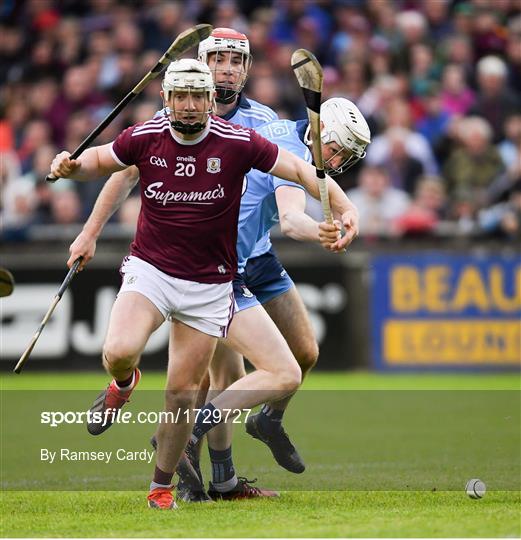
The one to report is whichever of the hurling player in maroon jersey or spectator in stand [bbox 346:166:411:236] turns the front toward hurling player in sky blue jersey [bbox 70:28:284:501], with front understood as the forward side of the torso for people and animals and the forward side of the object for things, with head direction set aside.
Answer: the spectator in stand

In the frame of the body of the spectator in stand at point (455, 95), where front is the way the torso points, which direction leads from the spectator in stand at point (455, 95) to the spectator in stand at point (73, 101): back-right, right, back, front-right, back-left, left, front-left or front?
right

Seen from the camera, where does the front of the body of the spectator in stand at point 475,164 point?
toward the camera

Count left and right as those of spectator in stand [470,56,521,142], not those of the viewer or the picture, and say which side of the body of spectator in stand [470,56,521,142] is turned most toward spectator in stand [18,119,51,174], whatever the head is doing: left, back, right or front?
right

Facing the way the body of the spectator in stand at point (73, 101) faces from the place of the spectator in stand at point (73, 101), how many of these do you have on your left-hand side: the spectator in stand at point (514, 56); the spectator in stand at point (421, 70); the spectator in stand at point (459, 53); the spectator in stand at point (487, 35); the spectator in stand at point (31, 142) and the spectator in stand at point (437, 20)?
5

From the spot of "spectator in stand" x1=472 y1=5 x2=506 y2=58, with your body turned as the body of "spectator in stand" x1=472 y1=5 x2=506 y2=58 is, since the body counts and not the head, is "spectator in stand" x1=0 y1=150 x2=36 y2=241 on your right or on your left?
on your right

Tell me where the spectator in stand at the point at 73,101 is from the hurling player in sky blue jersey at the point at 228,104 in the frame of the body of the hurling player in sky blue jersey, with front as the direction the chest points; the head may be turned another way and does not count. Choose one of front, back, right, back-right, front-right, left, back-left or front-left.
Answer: back

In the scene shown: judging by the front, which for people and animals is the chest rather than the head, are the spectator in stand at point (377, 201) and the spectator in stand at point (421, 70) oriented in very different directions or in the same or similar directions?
same or similar directions

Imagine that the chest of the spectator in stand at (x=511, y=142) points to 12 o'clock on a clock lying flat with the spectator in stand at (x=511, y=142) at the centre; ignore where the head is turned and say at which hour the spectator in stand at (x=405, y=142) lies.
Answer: the spectator in stand at (x=405, y=142) is roughly at 3 o'clock from the spectator in stand at (x=511, y=142).

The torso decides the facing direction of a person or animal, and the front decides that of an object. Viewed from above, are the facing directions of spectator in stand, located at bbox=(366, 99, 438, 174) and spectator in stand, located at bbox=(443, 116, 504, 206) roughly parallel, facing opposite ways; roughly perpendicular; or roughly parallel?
roughly parallel

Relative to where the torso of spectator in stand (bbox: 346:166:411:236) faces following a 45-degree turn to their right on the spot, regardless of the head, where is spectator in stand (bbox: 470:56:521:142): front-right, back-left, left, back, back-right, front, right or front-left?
back

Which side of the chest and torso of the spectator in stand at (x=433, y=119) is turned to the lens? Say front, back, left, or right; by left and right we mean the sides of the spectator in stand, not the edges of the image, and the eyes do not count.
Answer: front

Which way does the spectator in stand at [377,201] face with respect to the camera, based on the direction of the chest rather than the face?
toward the camera

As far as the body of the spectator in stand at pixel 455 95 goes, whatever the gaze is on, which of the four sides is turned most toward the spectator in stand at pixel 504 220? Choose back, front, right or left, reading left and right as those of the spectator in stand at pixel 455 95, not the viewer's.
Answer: front

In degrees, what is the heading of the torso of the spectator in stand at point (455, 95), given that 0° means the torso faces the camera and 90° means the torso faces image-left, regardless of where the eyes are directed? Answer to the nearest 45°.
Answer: approximately 0°

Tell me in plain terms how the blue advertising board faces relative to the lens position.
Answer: facing the viewer

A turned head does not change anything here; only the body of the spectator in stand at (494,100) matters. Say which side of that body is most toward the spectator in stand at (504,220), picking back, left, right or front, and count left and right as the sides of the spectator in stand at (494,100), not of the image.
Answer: front
